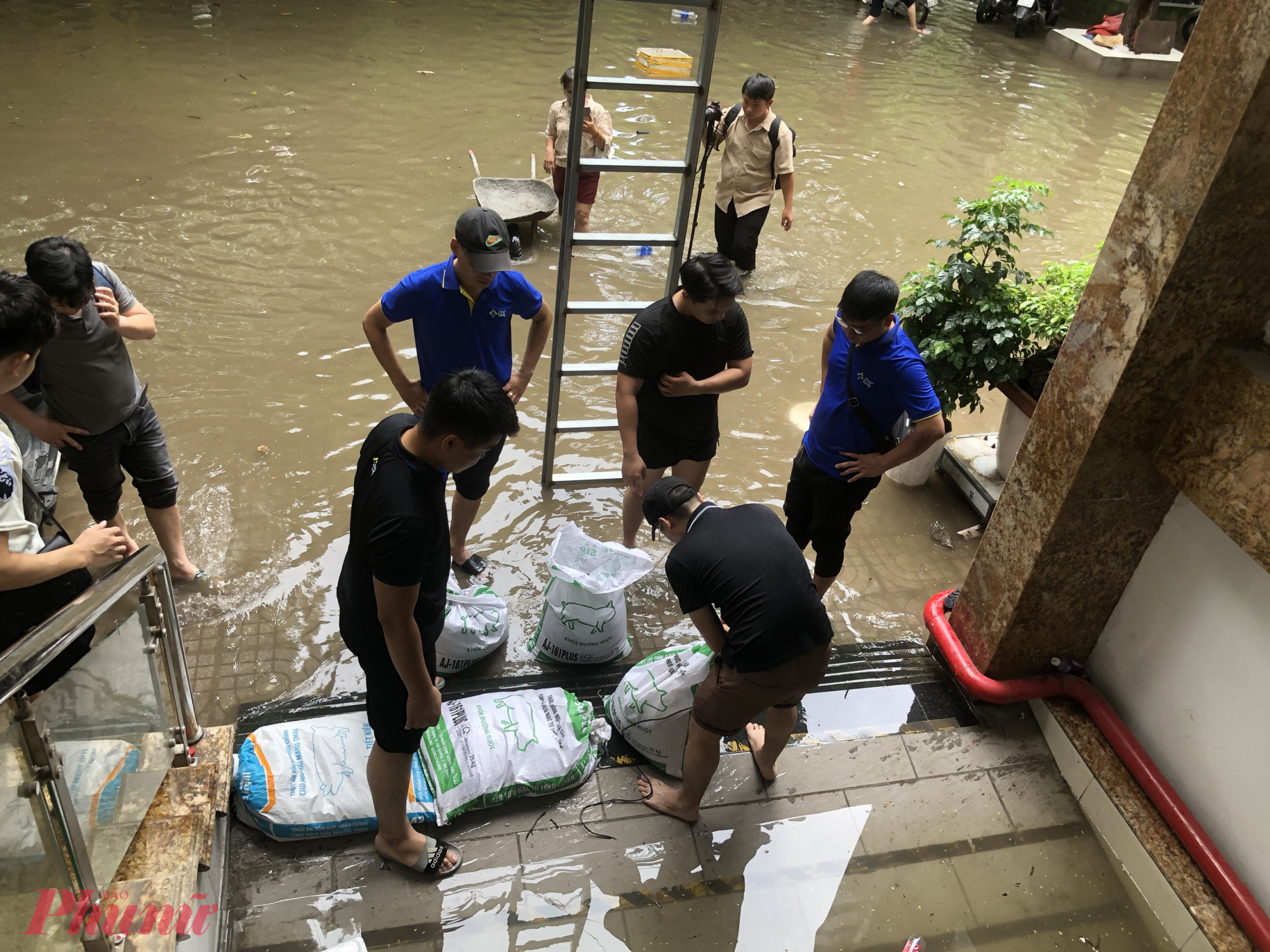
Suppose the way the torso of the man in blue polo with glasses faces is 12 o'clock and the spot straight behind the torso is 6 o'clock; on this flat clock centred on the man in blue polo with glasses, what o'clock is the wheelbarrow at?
The wheelbarrow is roughly at 3 o'clock from the man in blue polo with glasses.

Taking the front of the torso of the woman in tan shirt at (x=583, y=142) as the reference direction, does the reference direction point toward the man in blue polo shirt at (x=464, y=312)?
yes

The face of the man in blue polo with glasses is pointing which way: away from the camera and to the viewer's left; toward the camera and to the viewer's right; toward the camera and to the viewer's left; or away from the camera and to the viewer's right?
toward the camera and to the viewer's left

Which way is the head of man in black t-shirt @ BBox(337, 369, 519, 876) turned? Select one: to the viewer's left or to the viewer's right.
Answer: to the viewer's right

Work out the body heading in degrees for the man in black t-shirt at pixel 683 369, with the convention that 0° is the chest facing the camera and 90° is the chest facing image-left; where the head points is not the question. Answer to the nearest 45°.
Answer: approximately 315°

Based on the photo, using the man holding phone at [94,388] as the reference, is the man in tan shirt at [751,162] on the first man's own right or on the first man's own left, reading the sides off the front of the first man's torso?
on the first man's own left

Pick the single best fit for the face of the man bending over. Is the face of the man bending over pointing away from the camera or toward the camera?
away from the camera

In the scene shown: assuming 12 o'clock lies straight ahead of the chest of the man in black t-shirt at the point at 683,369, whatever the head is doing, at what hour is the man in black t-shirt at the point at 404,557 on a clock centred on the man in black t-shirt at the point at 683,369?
the man in black t-shirt at the point at 404,557 is roughly at 2 o'clock from the man in black t-shirt at the point at 683,369.

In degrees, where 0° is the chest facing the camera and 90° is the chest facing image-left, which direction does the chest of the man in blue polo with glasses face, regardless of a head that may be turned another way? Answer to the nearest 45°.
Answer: approximately 45°

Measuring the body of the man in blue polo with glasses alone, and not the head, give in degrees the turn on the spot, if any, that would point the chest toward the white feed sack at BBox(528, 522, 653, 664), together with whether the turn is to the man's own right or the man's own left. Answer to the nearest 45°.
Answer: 0° — they already face it
